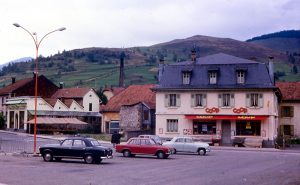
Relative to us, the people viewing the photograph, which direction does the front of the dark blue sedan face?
facing away from the viewer and to the left of the viewer

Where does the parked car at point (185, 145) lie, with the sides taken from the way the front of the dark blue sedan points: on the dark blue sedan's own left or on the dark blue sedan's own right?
on the dark blue sedan's own right

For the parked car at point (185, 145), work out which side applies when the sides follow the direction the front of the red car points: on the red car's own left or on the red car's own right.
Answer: on the red car's own left

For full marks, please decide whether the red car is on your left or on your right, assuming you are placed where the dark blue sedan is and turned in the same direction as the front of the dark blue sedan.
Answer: on your right

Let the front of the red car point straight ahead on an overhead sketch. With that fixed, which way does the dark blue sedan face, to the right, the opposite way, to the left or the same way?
the opposite way
